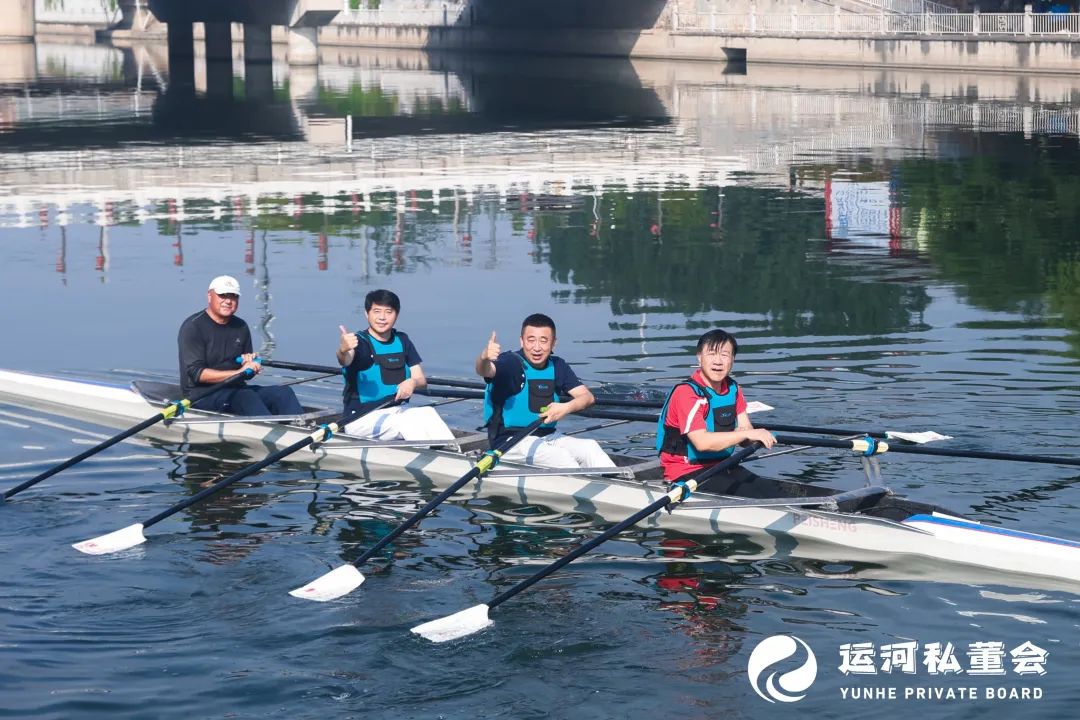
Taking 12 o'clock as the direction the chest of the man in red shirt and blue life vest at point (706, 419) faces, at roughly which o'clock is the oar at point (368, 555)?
The oar is roughly at 4 o'clock from the man in red shirt and blue life vest.

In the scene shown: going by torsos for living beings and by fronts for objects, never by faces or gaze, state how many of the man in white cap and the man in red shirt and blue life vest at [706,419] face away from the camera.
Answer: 0

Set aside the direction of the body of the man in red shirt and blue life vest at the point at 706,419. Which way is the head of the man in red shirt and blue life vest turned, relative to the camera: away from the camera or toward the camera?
toward the camera

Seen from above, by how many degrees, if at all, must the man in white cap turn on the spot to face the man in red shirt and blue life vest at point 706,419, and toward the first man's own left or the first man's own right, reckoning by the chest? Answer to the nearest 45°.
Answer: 0° — they already face them

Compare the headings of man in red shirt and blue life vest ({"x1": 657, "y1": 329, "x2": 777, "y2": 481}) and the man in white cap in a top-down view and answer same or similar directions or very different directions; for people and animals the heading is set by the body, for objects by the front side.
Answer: same or similar directions

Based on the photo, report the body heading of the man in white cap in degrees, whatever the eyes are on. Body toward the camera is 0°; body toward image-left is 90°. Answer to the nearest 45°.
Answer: approximately 315°

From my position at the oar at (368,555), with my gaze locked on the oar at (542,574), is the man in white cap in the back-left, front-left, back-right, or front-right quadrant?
back-left

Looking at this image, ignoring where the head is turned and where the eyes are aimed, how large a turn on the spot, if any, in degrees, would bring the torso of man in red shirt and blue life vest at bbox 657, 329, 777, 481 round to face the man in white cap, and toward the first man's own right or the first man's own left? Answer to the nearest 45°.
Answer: approximately 180°

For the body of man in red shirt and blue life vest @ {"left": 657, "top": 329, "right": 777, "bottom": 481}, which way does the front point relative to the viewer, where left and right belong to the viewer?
facing the viewer and to the right of the viewer
